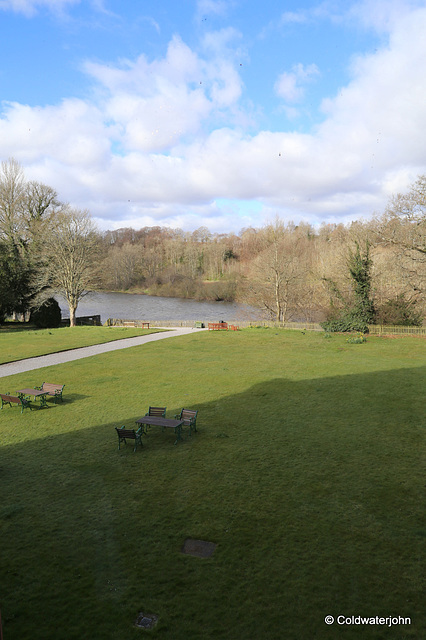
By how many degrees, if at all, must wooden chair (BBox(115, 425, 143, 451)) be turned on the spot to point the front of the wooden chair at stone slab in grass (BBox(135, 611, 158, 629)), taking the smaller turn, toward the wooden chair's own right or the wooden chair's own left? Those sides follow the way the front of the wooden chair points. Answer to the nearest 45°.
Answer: approximately 135° to the wooden chair's own right

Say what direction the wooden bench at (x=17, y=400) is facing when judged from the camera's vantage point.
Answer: facing away from the viewer and to the right of the viewer

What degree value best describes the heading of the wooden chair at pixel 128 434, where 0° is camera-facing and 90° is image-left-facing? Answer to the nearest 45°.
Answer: approximately 225°

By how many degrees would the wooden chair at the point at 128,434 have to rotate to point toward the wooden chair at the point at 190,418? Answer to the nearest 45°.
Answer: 0° — it already faces it

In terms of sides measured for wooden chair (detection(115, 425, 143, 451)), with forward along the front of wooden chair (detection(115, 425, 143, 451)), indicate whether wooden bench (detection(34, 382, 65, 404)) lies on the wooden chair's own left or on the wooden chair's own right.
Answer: on the wooden chair's own left
